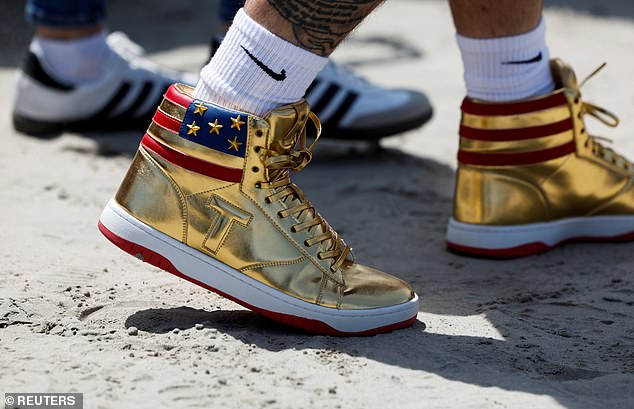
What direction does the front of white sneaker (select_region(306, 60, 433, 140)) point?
to the viewer's right

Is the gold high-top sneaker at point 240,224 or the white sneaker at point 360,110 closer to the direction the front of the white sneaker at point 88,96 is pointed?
the white sneaker

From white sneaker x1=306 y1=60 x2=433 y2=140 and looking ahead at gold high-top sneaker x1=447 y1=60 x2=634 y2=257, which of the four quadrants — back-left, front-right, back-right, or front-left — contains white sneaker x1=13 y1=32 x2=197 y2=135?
back-right

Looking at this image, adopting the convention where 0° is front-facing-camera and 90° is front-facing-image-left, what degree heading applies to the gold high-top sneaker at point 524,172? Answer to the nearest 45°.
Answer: approximately 270°

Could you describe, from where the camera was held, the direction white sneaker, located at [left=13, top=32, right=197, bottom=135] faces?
facing to the right of the viewer

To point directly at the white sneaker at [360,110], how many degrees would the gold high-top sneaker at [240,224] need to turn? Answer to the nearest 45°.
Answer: approximately 90° to its left

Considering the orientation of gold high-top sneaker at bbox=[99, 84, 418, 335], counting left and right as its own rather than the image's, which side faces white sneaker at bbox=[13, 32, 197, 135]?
left

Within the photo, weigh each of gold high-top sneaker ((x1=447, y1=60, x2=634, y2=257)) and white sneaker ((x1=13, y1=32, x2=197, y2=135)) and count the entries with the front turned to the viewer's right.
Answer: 2

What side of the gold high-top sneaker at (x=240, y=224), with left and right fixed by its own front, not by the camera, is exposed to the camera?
right
